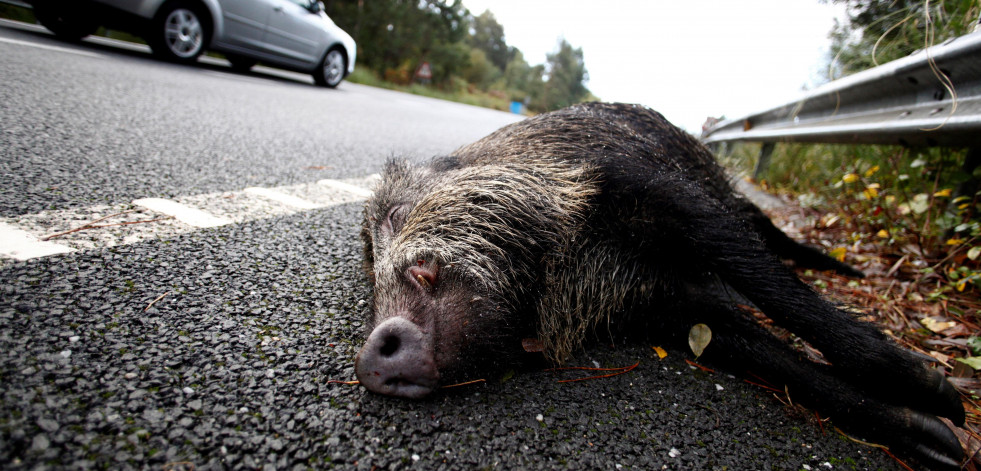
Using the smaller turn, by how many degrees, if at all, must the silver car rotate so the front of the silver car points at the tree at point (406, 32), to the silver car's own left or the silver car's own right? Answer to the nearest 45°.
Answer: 0° — it already faces it

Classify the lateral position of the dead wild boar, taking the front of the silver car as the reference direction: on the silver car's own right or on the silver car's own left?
on the silver car's own right

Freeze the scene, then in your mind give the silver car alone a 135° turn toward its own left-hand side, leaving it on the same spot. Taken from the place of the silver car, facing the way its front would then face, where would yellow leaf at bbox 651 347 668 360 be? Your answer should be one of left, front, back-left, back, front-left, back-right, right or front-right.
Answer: left

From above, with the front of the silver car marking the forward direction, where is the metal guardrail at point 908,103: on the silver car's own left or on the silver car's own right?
on the silver car's own right

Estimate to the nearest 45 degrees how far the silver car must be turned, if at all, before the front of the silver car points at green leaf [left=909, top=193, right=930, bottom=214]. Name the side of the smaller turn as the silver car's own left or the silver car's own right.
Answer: approximately 135° to the silver car's own right

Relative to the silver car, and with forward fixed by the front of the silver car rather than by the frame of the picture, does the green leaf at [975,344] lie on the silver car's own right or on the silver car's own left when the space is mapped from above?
on the silver car's own right

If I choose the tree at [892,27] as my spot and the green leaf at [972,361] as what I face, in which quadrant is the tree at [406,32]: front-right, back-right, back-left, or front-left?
back-right

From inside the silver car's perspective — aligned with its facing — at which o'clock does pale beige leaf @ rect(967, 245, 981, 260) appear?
The pale beige leaf is roughly at 4 o'clock from the silver car.

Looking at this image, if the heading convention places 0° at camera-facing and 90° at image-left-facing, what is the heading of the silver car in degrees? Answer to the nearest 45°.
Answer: approximately 225°
